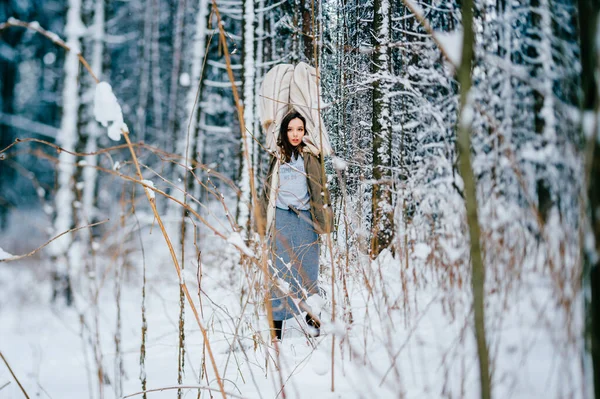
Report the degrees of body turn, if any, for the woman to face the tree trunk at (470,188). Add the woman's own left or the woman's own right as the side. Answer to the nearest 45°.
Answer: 0° — they already face it

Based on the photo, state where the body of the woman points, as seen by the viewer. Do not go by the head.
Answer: toward the camera

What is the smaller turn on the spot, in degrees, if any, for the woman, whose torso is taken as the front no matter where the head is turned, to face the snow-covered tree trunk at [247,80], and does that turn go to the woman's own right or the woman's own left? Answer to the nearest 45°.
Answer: approximately 180°

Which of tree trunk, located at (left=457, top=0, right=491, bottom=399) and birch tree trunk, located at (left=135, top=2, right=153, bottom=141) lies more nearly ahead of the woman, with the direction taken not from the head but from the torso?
the tree trunk

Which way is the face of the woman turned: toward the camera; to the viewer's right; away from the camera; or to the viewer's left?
toward the camera

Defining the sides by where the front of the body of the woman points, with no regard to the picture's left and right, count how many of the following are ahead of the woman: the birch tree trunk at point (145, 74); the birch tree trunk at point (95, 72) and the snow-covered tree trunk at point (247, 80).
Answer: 0
